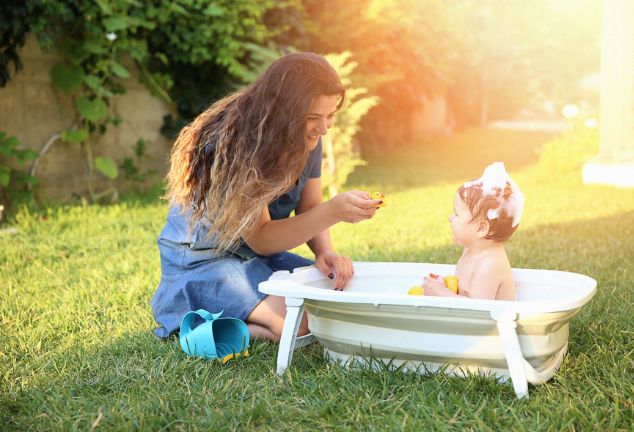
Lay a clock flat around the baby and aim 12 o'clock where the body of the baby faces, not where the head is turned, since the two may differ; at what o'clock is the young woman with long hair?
The young woman with long hair is roughly at 12 o'clock from the baby.

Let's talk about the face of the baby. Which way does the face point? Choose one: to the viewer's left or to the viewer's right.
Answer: to the viewer's left

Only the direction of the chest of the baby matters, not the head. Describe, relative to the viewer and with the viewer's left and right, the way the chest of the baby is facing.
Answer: facing to the left of the viewer

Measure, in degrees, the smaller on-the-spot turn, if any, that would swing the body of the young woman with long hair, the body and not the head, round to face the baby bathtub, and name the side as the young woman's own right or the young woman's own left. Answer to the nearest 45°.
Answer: approximately 45° to the young woman's own right

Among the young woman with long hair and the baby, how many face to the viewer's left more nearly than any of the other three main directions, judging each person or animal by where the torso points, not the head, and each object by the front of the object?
1

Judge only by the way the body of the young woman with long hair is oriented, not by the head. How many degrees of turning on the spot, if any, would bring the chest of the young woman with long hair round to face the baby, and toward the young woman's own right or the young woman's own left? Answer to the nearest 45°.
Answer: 0° — they already face them

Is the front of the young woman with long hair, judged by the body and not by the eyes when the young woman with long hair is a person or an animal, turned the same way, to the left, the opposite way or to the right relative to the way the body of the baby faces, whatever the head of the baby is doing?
the opposite way

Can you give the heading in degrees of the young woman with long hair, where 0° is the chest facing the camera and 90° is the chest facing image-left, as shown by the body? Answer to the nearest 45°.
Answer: approximately 270°

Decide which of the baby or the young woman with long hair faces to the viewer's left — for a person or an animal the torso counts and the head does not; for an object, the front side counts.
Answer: the baby

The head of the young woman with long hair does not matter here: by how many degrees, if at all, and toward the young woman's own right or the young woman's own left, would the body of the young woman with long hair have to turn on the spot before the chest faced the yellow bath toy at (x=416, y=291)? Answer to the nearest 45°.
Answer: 0° — they already face it
